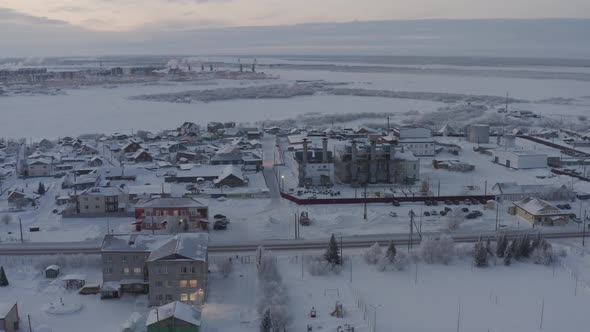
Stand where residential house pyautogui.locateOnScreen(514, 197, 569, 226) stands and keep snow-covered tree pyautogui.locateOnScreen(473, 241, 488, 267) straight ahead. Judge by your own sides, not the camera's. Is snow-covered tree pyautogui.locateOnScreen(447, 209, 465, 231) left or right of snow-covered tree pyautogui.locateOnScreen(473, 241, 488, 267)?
right

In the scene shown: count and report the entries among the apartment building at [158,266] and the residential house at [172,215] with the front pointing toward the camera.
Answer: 2

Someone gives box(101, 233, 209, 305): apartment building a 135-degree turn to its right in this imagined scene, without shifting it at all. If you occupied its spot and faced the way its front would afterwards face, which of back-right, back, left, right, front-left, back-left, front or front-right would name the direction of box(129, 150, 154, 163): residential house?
front-right

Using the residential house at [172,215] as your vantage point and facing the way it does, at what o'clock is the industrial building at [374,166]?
The industrial building is roughly at 8 o'clock from the residential house.

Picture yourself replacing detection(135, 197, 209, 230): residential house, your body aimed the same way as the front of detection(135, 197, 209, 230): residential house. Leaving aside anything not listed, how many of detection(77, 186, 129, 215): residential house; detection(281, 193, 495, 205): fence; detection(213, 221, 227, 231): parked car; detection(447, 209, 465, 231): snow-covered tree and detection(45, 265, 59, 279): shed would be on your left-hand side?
3

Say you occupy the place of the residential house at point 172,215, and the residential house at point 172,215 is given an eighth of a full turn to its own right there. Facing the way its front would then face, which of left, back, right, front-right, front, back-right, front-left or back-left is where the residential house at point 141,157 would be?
back-right

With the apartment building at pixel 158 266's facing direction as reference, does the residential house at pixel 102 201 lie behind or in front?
behind

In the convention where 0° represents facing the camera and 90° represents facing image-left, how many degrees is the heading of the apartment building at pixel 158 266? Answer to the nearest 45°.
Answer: approximately 0°

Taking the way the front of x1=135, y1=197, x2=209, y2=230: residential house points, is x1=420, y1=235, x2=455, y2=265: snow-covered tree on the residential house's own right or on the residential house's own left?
on the residential house's own left

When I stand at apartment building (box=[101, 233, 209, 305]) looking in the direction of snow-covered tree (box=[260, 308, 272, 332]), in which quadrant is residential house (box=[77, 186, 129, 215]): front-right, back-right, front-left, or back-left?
back-left

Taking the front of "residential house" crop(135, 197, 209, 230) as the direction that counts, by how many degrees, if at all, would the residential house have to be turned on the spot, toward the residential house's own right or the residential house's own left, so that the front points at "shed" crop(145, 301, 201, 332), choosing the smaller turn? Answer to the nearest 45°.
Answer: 0° — it already faces it

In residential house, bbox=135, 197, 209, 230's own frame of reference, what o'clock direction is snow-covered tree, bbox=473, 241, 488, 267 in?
The snow-covered tree is roughly at 10 o'clock from the residential house.

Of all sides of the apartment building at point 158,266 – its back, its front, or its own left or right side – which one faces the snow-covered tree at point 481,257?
left

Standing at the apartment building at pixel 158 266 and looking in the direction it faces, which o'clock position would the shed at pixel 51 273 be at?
The shed is roughly at 4 o'clock from the apartment building.
